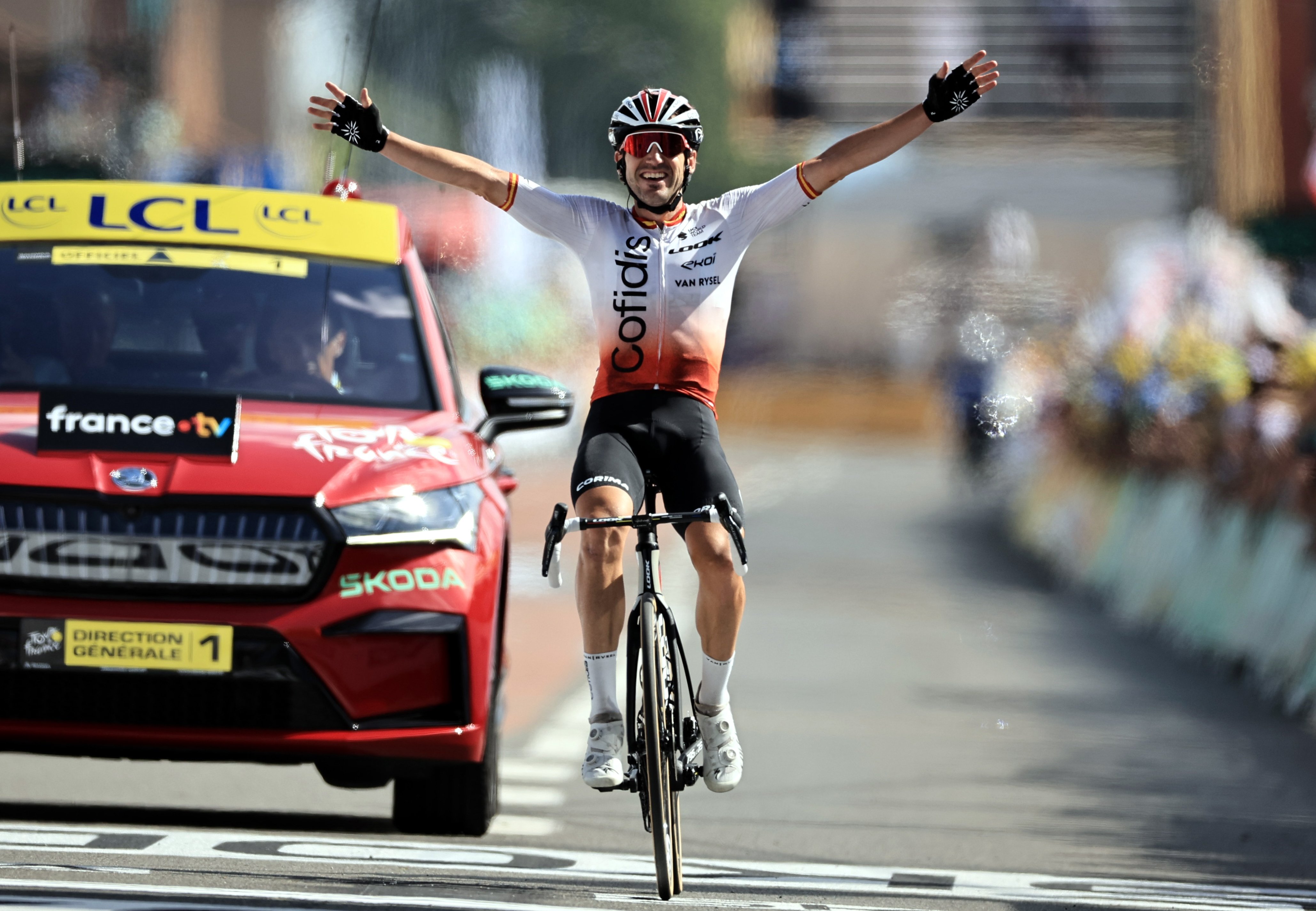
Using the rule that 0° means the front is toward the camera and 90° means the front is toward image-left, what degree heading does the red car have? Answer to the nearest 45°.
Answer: approximately 0°

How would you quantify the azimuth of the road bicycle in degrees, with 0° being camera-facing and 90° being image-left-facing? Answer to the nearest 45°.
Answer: approximately 0°

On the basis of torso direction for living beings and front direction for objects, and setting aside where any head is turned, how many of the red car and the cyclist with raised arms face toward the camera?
2

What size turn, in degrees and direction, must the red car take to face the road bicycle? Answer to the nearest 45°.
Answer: approximately 45° to its left
